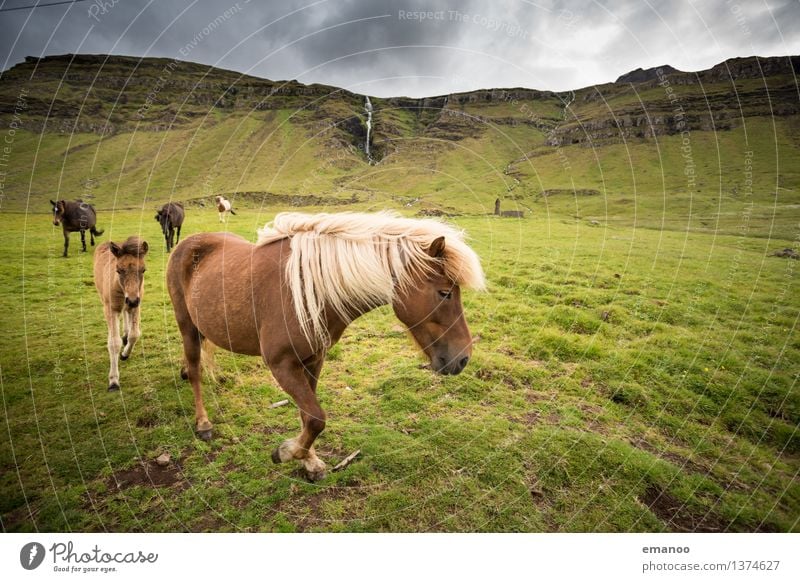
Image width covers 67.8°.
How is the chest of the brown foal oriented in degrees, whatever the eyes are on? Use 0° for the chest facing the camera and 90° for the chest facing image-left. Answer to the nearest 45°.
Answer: approximately 0°

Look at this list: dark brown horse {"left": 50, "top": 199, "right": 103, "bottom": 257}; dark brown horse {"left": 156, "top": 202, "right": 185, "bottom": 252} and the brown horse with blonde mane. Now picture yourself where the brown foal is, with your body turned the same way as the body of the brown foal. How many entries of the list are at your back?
2

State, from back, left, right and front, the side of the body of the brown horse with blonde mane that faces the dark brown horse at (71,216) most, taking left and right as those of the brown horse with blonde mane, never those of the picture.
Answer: back

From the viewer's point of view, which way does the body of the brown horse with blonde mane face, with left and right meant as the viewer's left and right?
facing the viewer and to the right of the viewer

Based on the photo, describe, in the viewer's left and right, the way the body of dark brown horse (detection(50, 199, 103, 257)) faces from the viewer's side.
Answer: facing the viewer and to the left of the viewer

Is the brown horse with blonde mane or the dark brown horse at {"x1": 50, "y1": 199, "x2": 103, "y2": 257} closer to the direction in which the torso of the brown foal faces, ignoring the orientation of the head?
the brown horse with blonde mane

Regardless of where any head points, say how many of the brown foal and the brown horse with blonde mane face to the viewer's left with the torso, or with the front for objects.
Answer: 0

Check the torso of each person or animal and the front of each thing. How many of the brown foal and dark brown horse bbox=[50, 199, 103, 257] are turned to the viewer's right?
0

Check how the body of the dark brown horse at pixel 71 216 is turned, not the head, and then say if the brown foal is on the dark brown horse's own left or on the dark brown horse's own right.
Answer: on the dark brown horse's own left

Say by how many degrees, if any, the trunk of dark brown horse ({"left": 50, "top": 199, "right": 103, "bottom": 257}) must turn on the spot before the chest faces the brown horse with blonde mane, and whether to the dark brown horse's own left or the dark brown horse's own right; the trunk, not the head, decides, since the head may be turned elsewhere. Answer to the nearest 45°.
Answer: approximately 45° to the dark brown horse's own left

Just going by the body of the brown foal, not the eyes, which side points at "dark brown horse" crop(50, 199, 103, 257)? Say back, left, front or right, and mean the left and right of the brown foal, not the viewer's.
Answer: back

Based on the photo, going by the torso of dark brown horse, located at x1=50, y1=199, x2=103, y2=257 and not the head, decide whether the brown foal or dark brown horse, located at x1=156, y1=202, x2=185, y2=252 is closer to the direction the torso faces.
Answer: the brown foal

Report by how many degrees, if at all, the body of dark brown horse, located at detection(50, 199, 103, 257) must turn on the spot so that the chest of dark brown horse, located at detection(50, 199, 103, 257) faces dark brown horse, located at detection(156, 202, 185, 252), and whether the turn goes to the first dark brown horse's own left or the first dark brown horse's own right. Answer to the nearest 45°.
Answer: approximately 135° to the first dark brown horse's own left
